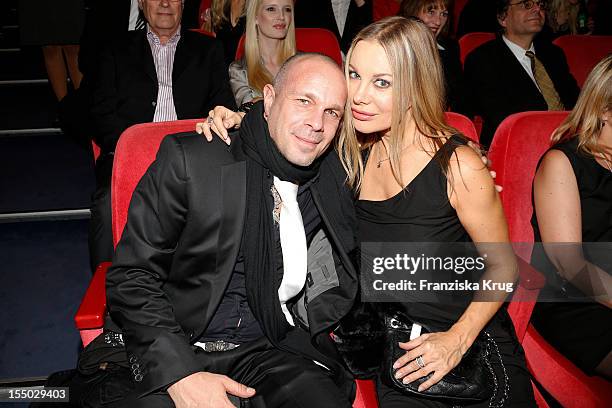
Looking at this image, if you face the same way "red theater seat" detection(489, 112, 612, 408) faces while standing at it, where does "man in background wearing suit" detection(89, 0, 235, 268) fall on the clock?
The man in background wearing suit is roughly at 5 o'clock from the red theater seat.

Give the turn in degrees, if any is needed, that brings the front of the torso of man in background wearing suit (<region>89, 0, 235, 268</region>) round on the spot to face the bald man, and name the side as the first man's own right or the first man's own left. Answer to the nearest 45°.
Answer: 0° — they already face them

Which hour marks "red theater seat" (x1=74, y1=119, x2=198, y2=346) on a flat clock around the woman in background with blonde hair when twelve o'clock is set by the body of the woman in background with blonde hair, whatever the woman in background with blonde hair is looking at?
The red theater seat is roughly at 2 o'clock from the woman in background with blonde hair.

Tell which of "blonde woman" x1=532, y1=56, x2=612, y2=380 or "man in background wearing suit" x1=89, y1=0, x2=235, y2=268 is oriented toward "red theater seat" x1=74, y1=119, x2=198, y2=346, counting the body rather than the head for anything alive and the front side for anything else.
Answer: the man in background wearing suit

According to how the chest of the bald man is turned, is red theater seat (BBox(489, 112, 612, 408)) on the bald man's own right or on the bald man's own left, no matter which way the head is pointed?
on the bald man's own left

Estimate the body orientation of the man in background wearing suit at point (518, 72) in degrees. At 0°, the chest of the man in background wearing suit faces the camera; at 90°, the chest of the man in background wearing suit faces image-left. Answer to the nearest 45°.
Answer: approximately 315°

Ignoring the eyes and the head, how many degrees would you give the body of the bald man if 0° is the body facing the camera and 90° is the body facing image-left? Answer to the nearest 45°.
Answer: approximately 315°
